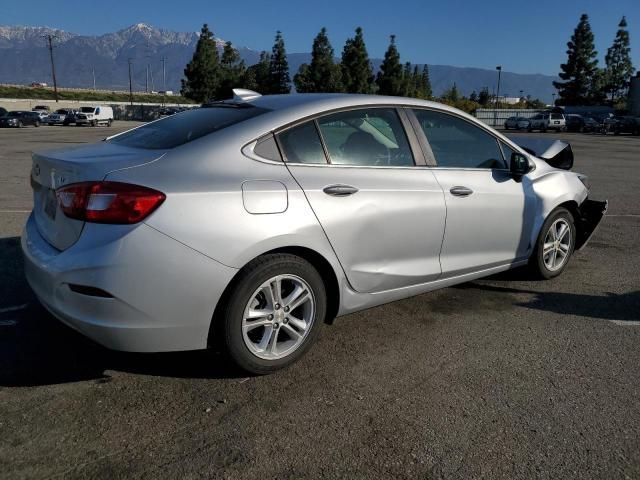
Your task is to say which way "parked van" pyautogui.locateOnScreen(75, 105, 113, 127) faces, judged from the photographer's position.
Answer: facing the viewer and to the left of the viewer

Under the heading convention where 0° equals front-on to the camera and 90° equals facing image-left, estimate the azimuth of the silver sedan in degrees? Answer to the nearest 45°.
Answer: approximately 225°

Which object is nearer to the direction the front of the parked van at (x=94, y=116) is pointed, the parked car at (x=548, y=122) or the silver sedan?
the silver sedan

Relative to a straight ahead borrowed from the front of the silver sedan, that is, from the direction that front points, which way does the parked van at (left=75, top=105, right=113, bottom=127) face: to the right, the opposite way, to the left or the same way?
the opposite way

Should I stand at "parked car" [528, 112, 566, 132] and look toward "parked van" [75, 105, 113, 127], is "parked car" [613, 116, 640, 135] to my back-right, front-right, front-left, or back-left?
back-left

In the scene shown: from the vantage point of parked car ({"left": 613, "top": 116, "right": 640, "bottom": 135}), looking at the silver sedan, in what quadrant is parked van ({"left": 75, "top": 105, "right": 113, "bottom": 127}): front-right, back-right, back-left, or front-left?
front-right

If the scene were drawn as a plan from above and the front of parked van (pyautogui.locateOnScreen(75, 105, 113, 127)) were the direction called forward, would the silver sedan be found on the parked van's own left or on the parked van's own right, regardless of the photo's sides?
on the parked van's own left

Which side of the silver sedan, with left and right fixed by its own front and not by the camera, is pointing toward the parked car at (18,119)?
left

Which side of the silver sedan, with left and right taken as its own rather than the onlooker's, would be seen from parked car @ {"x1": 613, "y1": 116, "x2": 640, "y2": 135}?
front

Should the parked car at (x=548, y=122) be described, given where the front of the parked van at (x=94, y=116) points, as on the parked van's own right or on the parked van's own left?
on the parked van's own left

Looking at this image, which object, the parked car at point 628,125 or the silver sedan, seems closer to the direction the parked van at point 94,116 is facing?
the silver sedan

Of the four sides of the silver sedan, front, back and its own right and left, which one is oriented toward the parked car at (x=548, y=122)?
front

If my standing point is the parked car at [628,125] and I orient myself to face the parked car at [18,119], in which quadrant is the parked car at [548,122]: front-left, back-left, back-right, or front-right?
front-right

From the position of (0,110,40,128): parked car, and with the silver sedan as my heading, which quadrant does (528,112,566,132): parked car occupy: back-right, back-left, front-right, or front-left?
front-left

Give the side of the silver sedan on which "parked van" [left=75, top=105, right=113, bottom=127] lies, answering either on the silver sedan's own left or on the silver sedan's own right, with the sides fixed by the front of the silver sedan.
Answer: on the silver sedan's own left
